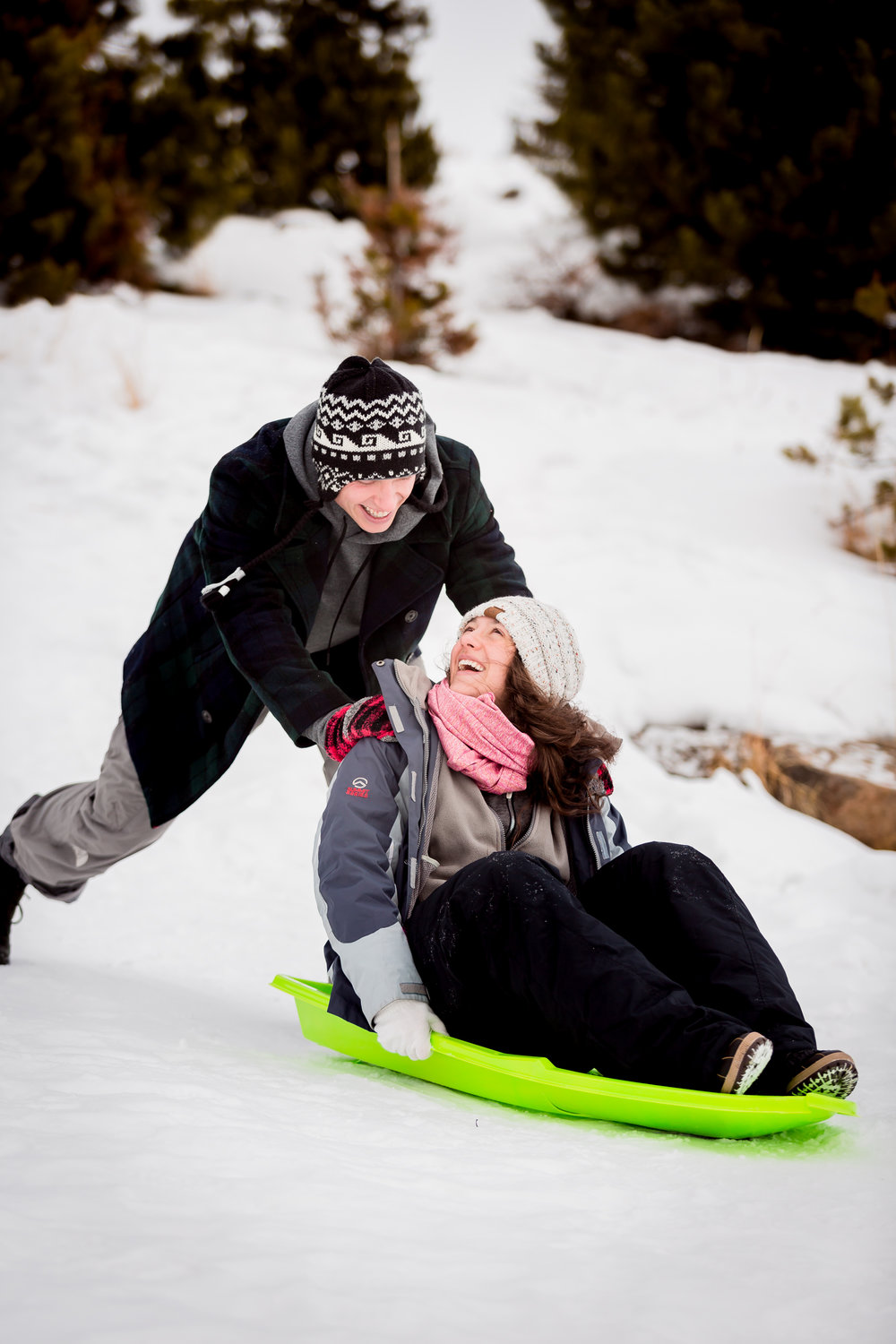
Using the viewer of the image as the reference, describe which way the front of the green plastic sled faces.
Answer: facing to the right of the viewer

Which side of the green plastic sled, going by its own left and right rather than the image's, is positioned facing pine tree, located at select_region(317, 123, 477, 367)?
left

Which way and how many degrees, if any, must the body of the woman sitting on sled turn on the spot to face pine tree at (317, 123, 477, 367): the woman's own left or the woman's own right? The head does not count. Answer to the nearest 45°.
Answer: approximately 135° to the woman's own left

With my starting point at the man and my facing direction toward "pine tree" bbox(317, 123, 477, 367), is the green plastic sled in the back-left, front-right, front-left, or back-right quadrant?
back-right

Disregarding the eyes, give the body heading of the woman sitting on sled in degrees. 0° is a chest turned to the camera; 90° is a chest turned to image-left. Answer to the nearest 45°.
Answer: approximately 315°

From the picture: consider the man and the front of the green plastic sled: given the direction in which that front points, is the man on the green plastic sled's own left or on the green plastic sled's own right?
on the green plastic sled's own left

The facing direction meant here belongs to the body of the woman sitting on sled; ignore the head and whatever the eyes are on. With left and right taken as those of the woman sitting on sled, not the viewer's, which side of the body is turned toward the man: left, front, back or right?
back
